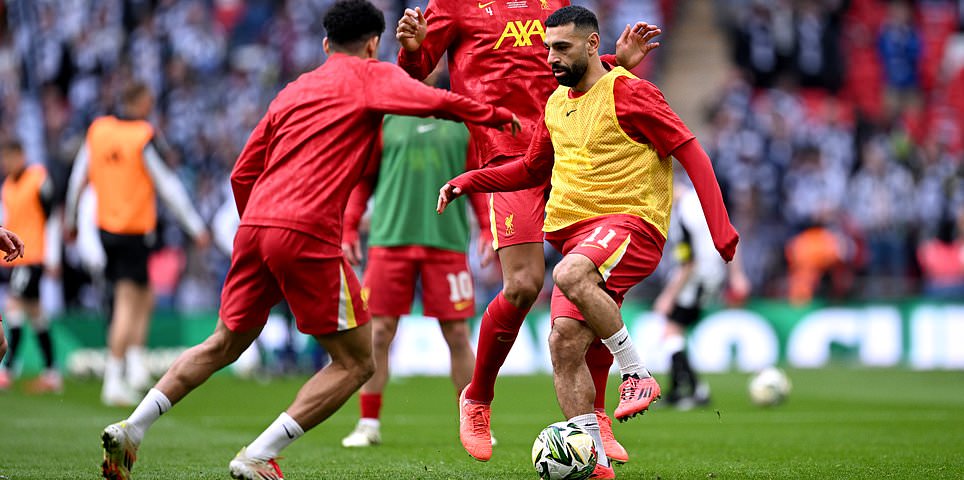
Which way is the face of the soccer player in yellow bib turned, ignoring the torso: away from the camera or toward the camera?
toward the camera

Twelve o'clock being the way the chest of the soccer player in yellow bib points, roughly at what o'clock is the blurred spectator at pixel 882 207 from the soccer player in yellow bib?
The blurred spectator is roughly at 5 o'clock from the soccer player in yellow bib.

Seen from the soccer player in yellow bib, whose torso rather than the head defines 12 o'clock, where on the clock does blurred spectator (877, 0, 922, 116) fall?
The blurred spectator is roughly at 5 o'clock from the soccer player in yellow bib.

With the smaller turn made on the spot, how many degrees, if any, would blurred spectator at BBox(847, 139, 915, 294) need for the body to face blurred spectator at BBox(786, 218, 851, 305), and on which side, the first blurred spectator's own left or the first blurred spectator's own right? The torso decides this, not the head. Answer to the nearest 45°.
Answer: approximately 45° to the first blurred spectator's own right

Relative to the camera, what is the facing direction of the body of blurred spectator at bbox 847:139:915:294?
toward the camera

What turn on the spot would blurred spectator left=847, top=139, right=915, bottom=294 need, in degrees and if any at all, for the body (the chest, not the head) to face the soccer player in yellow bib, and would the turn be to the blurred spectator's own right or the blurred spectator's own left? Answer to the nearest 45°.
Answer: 0° — they already face them

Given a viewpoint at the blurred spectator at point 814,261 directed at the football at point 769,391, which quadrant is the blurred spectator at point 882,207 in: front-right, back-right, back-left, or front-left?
back-left

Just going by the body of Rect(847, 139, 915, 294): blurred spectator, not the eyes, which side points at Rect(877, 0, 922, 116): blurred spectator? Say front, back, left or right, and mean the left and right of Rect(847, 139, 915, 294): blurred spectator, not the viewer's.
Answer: back

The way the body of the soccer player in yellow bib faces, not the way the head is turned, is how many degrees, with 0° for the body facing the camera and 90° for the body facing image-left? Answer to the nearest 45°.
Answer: approximately 45°

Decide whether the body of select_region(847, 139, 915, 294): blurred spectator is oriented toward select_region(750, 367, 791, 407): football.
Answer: yes

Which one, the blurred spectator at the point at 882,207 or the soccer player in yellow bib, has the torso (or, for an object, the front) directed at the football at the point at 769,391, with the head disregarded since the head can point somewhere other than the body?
the blurred spectator

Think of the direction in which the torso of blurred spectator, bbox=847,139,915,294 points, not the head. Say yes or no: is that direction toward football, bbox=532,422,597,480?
yes

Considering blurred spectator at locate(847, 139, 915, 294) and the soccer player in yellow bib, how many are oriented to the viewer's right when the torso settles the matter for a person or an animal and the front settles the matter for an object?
0

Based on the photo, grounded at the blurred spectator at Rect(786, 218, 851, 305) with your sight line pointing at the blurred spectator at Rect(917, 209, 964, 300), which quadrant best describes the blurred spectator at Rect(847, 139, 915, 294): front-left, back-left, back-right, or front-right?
front-left

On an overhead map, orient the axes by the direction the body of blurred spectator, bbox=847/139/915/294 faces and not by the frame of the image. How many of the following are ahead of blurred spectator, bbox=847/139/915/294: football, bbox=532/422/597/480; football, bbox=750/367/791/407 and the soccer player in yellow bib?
3
